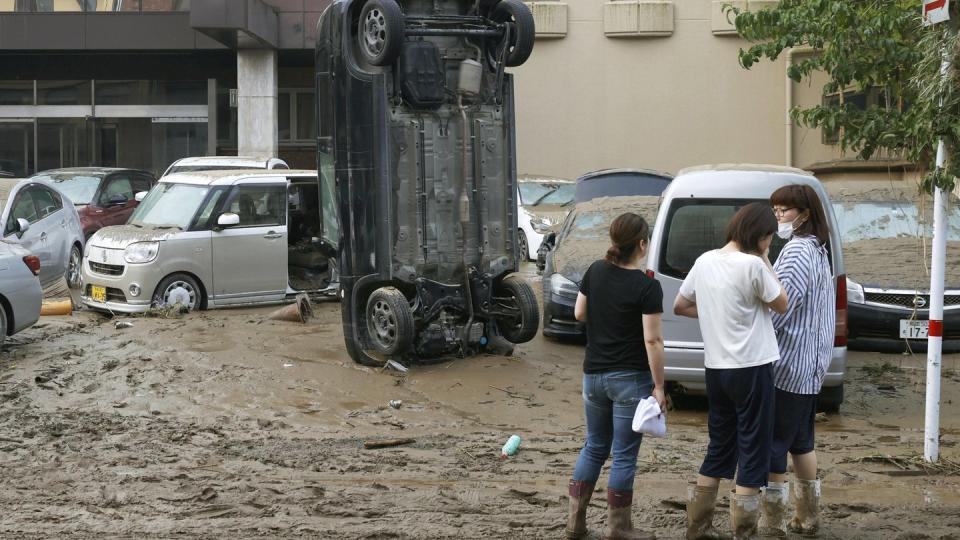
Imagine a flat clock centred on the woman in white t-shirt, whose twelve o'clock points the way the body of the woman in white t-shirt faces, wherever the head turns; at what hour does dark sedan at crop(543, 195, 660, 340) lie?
The dark sedan is roughly at 10 o'clock from the woman in white t-shirt.

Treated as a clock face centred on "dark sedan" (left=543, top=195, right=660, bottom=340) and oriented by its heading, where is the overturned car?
The overturned car is roughly at 1 o'clock from the dark sedan.

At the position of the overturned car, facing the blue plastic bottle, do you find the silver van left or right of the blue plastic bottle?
left

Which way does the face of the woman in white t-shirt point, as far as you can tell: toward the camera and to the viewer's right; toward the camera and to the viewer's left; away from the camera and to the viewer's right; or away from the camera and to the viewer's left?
away from the camera and to the viewer's right

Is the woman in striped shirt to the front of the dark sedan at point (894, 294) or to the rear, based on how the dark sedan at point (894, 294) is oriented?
to the front

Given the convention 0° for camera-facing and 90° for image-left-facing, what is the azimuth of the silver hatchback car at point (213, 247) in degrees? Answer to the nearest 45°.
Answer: approximately 45°

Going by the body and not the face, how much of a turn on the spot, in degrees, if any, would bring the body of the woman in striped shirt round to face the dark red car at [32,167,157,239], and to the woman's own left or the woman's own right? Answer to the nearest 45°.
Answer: approximately 45° to the woman's own right

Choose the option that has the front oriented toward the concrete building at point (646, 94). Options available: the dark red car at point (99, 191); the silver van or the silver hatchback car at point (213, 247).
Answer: the silver van

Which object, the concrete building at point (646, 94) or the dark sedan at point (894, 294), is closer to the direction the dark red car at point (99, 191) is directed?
the dark sedan

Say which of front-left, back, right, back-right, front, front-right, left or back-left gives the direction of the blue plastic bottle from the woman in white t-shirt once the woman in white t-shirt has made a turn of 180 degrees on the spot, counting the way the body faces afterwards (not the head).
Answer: right

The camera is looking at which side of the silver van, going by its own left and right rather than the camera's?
back

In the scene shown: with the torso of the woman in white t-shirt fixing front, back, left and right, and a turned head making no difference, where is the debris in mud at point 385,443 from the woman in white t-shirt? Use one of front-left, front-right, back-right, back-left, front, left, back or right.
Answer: left

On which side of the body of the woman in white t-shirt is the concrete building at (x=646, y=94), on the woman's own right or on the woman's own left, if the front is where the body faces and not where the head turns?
on the woman's own left

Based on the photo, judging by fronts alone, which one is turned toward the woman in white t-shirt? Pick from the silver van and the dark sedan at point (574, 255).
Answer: the dark sedan
